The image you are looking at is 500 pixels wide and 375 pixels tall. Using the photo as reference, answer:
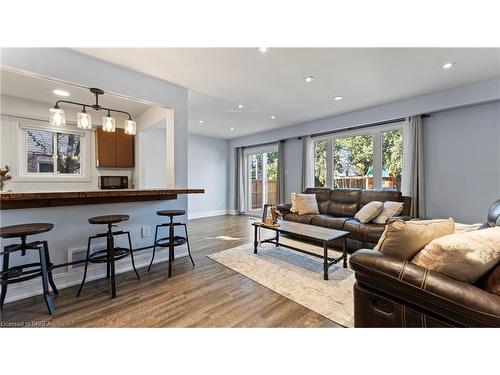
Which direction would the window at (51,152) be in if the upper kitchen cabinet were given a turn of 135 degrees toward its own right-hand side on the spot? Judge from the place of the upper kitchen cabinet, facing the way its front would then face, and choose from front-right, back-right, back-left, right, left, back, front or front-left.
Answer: front-left

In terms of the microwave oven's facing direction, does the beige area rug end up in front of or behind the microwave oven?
in front

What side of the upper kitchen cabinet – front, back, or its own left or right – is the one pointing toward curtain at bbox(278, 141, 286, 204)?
left

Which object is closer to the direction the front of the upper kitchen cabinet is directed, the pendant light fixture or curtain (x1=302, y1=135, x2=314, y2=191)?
the pendant light fixture

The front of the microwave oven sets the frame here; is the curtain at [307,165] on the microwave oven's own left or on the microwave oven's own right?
on the microwave oven's own left

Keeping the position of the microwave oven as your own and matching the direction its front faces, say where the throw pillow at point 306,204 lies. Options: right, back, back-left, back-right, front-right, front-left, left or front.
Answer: front-left

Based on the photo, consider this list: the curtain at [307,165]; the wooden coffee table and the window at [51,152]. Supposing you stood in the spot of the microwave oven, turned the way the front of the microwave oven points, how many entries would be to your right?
1

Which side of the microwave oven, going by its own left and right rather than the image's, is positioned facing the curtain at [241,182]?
left

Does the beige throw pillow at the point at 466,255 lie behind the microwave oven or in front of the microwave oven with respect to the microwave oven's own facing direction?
in front

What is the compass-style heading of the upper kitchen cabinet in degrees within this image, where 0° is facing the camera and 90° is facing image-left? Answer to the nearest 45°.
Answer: approximately 0°

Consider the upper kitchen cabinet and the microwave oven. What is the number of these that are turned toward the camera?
2

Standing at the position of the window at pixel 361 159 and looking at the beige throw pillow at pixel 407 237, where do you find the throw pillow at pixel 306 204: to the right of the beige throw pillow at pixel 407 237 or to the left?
right
